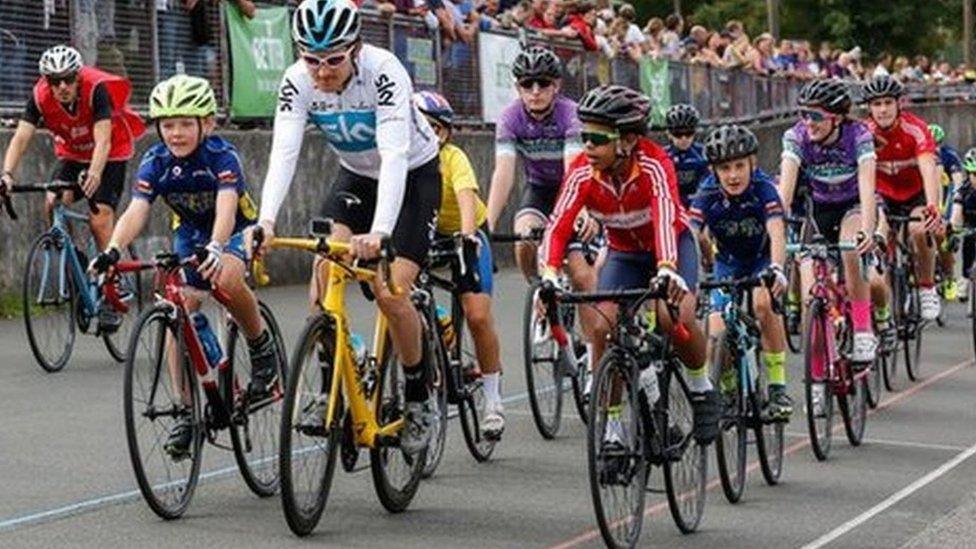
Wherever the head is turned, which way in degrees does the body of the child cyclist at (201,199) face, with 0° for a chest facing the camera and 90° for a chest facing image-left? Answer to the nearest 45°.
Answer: approximately 45°

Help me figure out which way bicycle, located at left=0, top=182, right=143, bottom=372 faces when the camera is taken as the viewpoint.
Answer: facing the viewer and to the left of the viewer

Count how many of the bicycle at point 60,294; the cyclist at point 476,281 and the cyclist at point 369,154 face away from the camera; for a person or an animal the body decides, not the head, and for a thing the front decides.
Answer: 0

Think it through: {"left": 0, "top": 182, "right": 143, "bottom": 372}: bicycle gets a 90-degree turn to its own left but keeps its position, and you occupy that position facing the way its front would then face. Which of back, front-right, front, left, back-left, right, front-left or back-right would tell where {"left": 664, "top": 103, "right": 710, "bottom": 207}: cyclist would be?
front-left

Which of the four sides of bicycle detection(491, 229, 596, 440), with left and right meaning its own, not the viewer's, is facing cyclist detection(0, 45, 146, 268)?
right

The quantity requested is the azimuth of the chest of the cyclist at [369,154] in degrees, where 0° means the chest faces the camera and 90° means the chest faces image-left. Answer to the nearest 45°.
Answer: approximately 45°

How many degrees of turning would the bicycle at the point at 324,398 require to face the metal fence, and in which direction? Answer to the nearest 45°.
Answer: approximately 135° to its right

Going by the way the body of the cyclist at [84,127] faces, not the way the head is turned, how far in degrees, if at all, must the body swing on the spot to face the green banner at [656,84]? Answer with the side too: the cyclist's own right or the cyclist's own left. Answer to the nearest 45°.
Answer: approximately 180°

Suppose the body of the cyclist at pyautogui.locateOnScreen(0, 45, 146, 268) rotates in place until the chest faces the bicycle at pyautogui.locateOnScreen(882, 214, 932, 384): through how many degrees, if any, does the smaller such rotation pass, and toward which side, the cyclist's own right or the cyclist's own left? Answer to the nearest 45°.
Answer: approximately 135° to the cyclist's own left
